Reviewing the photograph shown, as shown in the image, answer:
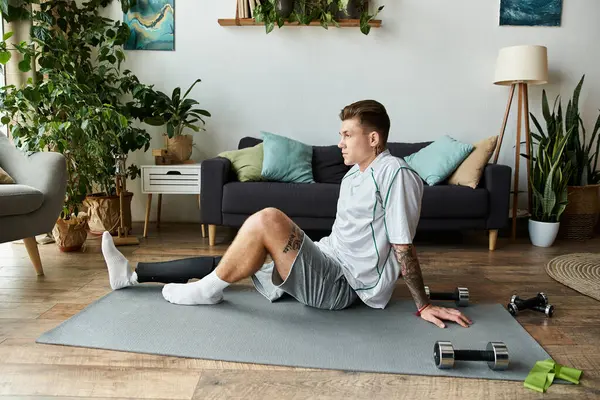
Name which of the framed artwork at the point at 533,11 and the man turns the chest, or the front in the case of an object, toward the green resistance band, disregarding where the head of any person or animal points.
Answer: the framed artwork

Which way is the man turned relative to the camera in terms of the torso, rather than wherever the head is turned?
to the viewer's left

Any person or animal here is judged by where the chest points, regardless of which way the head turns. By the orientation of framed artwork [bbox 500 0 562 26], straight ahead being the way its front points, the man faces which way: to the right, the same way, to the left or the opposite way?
to the right

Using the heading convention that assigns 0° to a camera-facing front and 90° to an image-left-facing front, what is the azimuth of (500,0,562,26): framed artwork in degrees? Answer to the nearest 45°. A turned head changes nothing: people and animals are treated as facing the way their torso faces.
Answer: approximately 0°

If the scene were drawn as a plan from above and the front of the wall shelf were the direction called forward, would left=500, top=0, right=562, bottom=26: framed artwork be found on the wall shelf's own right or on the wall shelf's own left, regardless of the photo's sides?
on the wall shelf's own left

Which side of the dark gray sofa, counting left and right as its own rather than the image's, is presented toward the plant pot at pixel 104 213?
right

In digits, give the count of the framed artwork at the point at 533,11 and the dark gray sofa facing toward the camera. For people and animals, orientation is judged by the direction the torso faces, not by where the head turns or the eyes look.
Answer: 2

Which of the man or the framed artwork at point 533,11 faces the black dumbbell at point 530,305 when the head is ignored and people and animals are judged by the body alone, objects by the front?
the framed artwork

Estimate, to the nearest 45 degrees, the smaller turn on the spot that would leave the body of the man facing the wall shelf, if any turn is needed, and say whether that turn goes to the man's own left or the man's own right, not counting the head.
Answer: approximately 90° to the man's own right

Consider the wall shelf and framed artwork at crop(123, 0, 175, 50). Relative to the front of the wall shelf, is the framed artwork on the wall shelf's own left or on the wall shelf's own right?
on the wall shelf's own right

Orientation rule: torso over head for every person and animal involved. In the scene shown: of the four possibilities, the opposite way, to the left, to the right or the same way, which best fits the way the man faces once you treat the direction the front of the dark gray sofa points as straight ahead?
to the right

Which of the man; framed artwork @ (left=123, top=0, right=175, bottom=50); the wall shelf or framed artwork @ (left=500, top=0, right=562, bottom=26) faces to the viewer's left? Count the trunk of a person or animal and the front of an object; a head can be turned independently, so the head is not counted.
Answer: the man

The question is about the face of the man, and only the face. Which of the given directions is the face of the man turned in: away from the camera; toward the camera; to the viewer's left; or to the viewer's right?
to the viewer's left
